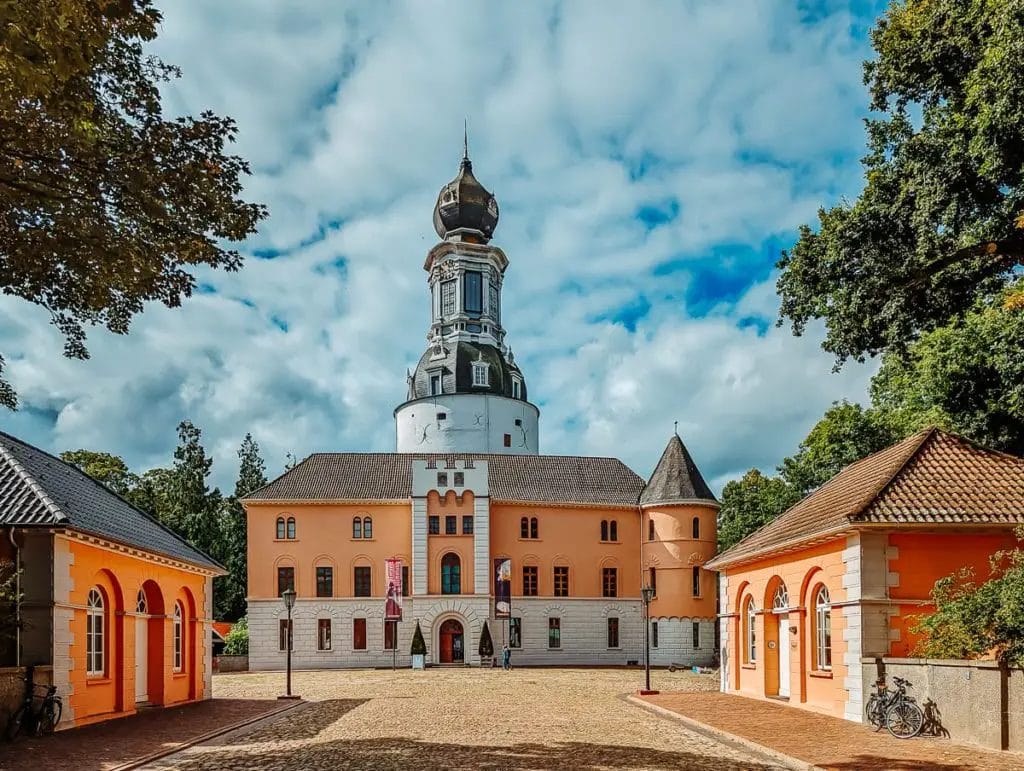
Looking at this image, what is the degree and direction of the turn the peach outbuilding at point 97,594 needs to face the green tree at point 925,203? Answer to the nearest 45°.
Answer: approximately 45° to its left

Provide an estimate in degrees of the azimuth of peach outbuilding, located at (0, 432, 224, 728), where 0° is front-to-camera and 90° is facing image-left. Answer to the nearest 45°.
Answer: approximately 315°

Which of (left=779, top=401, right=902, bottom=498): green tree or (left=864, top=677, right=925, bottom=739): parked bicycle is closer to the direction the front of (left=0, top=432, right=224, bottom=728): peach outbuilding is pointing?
the parked bicycle

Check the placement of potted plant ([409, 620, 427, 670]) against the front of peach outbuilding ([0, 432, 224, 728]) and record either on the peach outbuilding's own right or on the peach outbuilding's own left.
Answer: on the peach outbuilding's own left

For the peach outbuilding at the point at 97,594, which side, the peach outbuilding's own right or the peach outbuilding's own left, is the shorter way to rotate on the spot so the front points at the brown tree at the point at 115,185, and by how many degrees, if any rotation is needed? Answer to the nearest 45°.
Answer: approximately 45° to the peach outbuilding's own right

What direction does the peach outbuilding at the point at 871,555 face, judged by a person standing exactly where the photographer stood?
facing the viewer and to the left of the viewer

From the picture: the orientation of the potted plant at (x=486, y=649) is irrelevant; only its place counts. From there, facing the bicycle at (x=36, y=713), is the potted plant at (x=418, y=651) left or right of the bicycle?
right

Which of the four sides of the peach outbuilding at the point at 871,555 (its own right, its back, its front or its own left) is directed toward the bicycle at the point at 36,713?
front

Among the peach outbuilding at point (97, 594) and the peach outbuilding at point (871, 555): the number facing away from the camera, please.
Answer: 0

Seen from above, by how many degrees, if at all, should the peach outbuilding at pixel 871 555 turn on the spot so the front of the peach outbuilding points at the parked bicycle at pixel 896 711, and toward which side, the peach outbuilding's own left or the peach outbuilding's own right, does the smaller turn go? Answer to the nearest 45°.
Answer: approximately 45° to the peach outbuilding's own left
